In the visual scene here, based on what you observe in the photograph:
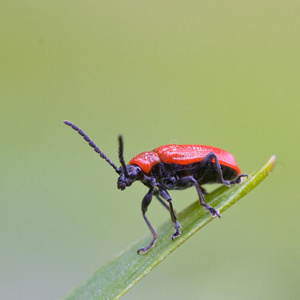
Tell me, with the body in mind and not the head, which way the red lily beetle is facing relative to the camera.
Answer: to the viewer's left
